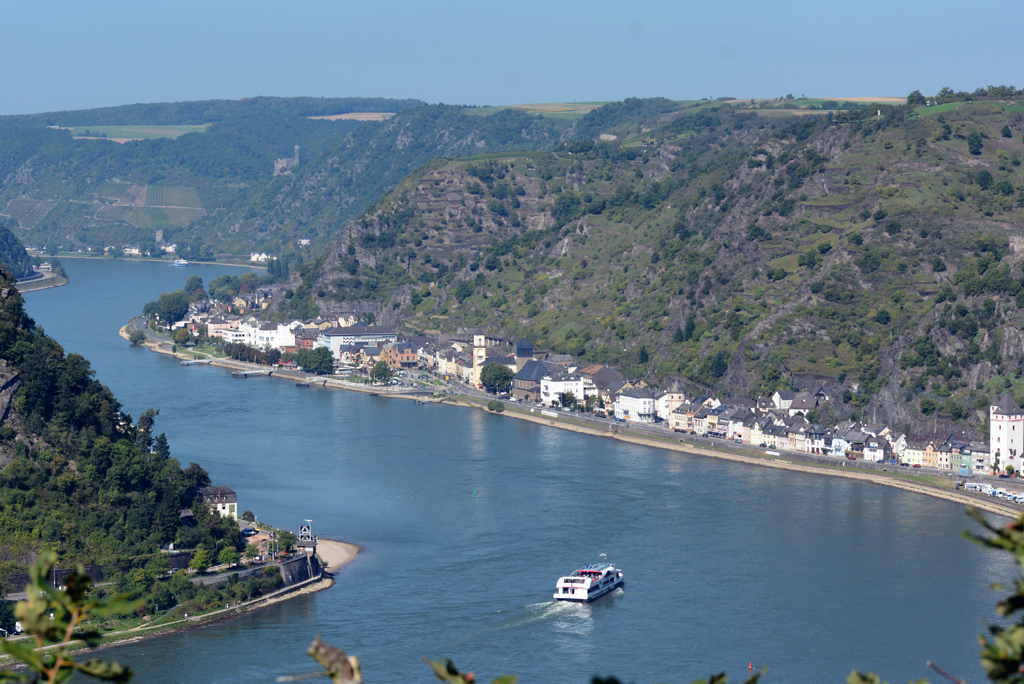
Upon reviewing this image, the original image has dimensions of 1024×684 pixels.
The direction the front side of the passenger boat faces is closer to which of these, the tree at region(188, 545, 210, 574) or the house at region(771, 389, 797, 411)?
the house

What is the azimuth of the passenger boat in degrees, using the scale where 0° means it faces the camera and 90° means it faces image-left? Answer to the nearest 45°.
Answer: approximately 225°

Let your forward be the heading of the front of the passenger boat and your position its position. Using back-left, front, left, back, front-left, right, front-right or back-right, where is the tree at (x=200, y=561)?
back-left

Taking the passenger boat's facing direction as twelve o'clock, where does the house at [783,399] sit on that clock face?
The house is roughly at 11 o'clock from the passenger boat.

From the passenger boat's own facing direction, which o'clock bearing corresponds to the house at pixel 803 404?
The house is roughly at 11 o'clock from the passenger boat.

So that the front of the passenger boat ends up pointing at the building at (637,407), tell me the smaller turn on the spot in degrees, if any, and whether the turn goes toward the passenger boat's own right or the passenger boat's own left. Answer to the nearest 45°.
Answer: approximately 45° to the passenger boat's own left

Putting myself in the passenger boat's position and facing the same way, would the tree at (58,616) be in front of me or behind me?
behind

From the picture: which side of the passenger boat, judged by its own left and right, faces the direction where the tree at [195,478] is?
left

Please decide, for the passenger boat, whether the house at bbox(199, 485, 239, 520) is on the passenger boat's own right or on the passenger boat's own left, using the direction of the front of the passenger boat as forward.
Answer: on the passenger boat's own left

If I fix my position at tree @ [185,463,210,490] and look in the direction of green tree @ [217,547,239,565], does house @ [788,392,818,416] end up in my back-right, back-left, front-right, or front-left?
back-left
